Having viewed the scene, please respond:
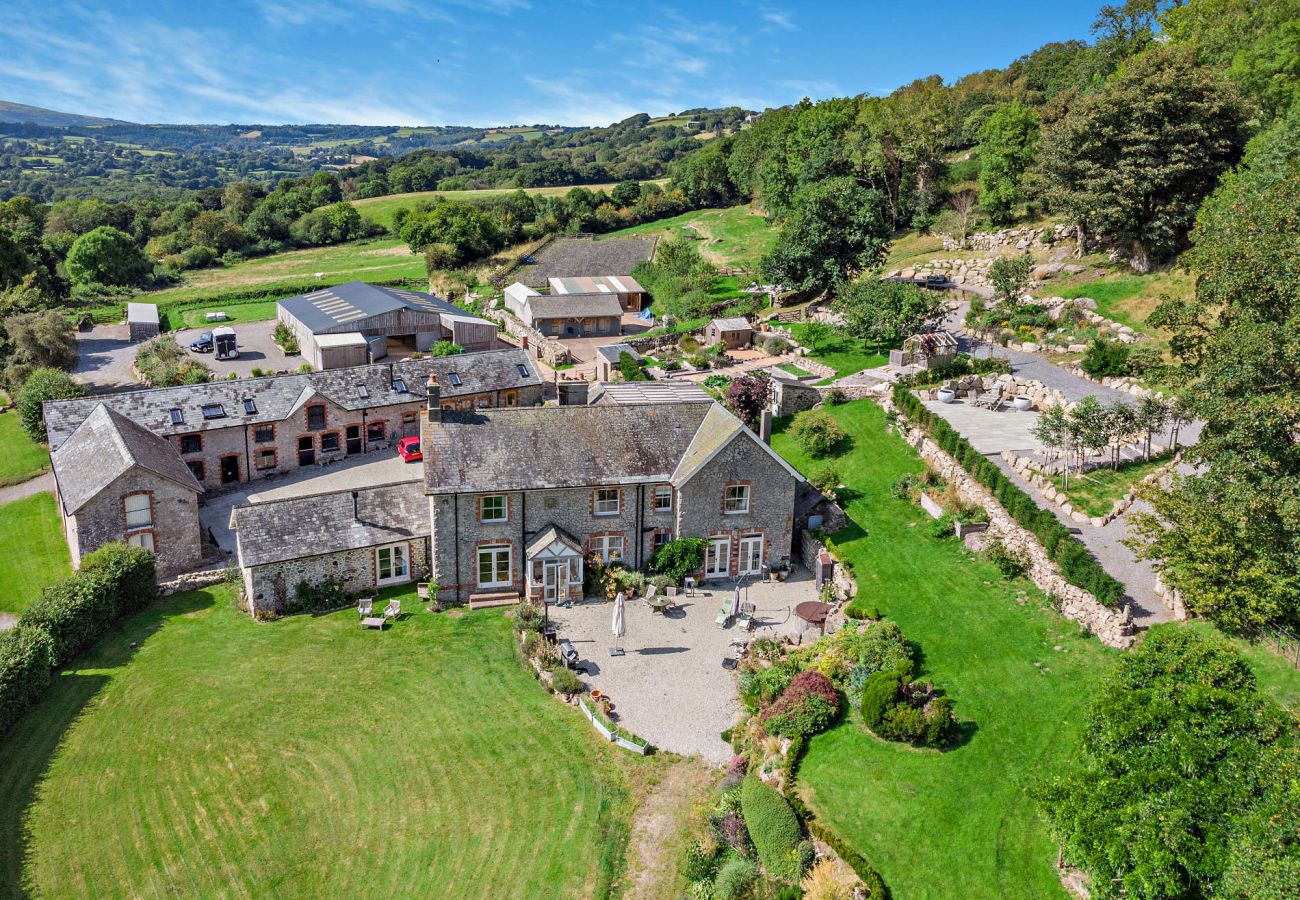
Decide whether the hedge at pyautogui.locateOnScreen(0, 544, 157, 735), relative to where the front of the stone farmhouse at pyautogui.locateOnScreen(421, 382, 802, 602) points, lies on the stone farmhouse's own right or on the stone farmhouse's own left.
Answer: on the stone farmhouse's own right

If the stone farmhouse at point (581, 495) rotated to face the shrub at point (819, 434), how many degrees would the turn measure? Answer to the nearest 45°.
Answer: approximately 135° to its left

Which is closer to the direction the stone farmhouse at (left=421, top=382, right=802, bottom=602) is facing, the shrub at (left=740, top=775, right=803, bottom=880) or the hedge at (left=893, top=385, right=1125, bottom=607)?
the shrub

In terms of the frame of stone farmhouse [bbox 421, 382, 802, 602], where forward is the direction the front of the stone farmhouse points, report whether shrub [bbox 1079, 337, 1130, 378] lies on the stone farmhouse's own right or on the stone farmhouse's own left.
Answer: on the stone farmhouse's own left

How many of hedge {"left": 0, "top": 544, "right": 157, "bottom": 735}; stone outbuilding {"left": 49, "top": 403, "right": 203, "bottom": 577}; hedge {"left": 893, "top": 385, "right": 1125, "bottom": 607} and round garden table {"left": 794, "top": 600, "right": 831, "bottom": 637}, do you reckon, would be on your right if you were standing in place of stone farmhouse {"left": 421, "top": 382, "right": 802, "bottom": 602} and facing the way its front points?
2

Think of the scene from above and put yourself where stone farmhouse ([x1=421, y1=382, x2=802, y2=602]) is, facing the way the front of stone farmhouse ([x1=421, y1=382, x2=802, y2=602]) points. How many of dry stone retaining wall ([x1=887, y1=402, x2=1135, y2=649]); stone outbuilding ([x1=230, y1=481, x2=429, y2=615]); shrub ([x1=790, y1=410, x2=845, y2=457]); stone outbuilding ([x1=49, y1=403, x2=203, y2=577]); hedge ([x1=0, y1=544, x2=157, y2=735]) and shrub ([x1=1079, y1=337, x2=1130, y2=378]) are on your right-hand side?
3

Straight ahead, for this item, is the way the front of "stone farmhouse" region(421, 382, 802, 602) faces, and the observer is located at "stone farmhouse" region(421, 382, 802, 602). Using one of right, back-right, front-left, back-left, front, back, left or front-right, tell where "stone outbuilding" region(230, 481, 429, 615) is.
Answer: right

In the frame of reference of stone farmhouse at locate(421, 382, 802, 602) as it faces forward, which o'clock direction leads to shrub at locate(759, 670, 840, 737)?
The shrub is roughly at 11 o'clock from the stone farmhouse.

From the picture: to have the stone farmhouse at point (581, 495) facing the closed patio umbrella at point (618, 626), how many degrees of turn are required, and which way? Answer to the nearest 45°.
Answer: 0° — it already faces it

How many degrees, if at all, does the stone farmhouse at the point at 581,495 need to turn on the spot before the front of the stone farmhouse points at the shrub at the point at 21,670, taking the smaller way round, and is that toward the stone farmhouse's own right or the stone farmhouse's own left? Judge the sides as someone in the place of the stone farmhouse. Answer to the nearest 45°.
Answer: approximately 45° to the stone farmhouse's own right

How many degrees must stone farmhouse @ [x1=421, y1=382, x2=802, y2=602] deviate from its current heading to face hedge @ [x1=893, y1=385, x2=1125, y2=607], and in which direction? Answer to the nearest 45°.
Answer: approximately 90° to its left

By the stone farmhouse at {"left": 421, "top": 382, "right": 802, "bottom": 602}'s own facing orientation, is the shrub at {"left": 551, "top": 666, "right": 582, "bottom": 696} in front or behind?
in front

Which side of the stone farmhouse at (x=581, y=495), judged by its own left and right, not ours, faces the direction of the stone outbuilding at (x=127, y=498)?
right

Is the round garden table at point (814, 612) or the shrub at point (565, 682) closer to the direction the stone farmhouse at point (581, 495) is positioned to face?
the shrub

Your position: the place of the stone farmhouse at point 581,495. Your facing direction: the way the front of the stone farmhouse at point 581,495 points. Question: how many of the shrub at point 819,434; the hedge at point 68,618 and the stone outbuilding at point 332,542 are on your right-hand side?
2
